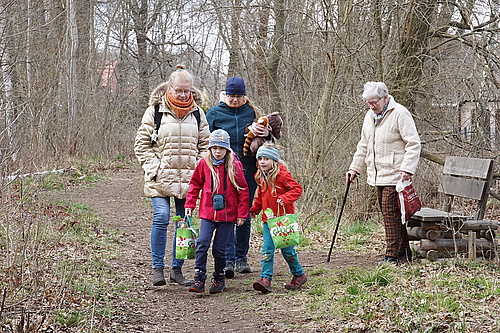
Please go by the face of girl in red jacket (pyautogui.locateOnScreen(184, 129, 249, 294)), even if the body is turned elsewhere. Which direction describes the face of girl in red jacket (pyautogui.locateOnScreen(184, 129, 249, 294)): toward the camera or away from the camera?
toward the camera

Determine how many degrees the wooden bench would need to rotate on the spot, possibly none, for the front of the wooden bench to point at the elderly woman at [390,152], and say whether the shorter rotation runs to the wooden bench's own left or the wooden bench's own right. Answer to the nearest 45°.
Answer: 0° — it already faces them

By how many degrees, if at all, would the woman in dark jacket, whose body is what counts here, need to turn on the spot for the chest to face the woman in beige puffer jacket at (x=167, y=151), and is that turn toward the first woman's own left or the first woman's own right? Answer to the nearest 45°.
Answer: approximately 45° to the first woman's own right

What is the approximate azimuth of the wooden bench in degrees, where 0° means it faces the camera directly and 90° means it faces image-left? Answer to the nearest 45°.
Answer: approximately 45°

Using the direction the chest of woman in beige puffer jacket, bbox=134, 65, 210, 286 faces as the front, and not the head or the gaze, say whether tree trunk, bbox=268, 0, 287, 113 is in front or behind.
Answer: behind

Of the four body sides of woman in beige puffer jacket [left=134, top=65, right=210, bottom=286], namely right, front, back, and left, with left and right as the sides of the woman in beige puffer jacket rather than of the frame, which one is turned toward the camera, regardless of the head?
front

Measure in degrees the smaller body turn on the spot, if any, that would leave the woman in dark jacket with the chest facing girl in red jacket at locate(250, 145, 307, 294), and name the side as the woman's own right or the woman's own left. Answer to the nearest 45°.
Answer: approximately 45° to the woman's own left

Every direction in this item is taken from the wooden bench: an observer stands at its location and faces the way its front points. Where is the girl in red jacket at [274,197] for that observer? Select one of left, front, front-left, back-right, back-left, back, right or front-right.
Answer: front

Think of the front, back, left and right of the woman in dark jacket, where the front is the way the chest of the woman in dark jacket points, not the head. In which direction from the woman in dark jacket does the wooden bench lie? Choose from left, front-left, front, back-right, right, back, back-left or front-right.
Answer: left

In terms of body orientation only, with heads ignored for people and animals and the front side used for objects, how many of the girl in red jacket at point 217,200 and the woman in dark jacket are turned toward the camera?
2

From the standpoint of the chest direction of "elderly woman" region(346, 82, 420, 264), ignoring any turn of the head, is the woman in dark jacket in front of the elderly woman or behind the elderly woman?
in front

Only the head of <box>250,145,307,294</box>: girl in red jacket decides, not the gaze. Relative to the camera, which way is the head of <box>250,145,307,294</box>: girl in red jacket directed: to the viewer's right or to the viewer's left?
to the viewer's left

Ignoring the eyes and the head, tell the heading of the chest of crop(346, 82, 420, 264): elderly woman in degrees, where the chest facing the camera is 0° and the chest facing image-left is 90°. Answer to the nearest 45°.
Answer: approximately 45°

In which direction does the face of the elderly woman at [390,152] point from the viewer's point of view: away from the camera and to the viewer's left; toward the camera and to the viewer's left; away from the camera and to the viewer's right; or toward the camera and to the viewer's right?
toward the camera and to the viewer's left

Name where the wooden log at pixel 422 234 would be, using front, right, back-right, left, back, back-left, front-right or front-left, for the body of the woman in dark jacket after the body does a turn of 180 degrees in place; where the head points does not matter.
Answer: right

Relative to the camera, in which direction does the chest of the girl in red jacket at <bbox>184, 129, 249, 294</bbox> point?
toward the camera

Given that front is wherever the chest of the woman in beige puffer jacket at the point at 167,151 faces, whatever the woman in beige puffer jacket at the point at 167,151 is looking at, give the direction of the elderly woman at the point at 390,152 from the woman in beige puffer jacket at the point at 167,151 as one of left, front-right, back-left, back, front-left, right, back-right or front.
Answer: left
